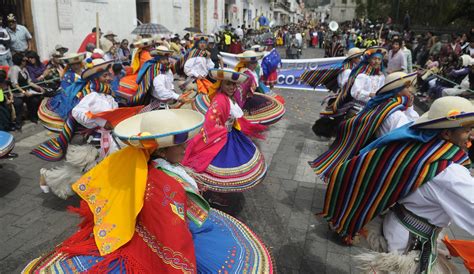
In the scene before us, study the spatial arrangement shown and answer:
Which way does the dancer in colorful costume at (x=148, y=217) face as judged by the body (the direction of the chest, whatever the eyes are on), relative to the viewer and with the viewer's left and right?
facing to the right of the viewer

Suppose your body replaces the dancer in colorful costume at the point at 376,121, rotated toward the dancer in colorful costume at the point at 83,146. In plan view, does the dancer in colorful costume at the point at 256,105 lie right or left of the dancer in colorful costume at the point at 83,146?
right

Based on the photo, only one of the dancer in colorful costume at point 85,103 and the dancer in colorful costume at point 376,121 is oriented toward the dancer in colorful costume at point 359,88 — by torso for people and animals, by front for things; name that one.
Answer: the dancer in colorful costume at point 85,103

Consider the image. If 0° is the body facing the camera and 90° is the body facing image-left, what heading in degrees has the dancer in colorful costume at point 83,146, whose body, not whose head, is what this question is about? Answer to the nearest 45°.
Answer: approximately 270°

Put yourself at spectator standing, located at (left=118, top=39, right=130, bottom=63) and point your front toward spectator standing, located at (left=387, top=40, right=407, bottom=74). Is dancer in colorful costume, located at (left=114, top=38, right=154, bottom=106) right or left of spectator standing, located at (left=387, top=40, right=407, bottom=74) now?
right
